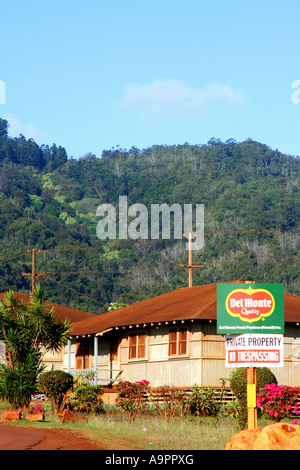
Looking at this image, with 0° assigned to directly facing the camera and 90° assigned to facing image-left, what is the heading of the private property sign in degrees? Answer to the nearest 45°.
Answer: approximately 0°

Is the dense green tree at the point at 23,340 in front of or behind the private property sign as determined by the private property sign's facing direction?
behind

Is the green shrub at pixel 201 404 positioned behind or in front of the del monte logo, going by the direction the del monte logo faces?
behind

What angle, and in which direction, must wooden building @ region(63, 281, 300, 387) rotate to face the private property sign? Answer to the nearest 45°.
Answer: approximately 45° to its left

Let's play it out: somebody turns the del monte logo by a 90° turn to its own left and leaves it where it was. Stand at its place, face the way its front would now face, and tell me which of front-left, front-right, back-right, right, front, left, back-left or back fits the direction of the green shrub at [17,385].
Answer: back-left

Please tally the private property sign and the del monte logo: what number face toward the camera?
2

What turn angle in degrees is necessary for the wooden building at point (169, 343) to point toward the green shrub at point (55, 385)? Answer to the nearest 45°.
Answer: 0° — it already faces it

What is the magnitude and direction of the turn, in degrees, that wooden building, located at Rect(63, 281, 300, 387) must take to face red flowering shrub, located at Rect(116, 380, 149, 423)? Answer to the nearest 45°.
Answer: approximately 45° to its left
